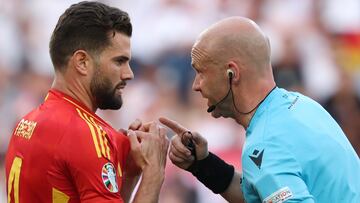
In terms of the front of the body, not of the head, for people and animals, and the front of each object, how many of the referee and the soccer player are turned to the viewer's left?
1

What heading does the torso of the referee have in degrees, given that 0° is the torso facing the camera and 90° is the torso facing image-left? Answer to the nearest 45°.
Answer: approximately 90°

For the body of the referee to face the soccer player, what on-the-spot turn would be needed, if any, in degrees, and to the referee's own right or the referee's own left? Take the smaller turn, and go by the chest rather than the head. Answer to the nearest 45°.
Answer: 0° — they already face them

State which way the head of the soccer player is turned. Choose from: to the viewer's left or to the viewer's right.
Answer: to the viewer's right

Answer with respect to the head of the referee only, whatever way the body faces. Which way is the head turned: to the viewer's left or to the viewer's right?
to the viewer's left
